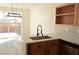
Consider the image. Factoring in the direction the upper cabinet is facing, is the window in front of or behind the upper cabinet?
in front

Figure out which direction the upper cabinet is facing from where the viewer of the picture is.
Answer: facing the viewer and to the left of the viewer
